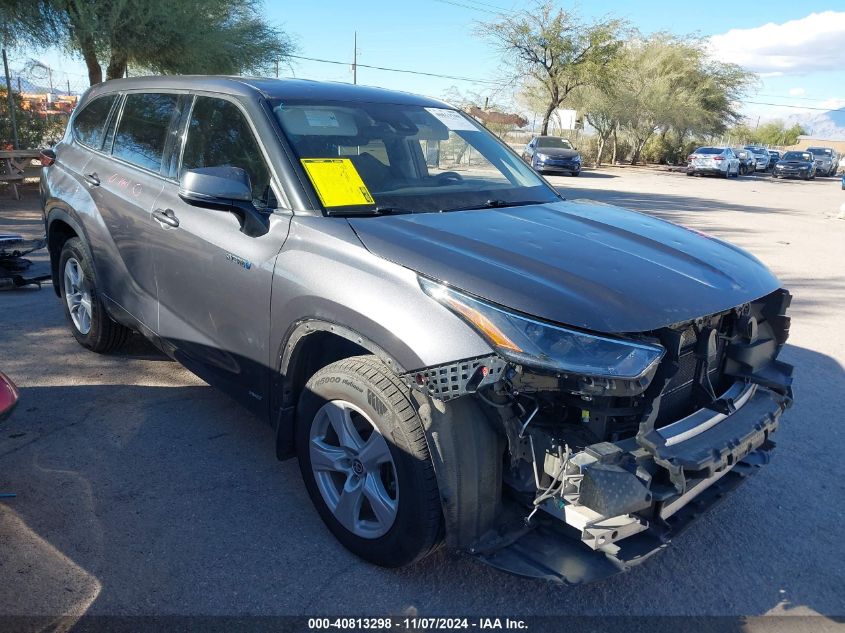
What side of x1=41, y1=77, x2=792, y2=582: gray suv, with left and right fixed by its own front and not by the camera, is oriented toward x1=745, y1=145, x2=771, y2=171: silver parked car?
left

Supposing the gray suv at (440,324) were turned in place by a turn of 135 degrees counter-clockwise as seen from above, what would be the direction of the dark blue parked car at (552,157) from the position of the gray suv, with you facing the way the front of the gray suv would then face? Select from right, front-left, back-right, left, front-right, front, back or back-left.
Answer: front

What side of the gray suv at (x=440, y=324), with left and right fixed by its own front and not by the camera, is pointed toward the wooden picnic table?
back

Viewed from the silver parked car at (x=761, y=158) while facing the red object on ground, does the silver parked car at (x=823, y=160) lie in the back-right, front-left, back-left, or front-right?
back-left

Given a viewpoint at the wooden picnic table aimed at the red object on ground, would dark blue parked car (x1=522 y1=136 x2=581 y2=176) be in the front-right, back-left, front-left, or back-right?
back-left

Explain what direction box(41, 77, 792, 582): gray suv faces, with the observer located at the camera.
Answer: facing the viewer and to the right of the viewer

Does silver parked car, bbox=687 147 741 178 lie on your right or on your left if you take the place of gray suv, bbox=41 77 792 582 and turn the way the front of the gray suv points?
on your left

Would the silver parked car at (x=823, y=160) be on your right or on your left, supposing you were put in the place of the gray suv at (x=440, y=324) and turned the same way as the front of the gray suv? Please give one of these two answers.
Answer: on your left

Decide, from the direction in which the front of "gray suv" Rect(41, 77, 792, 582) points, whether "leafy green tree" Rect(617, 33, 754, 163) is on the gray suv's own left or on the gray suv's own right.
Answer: on the gray suv's own left
